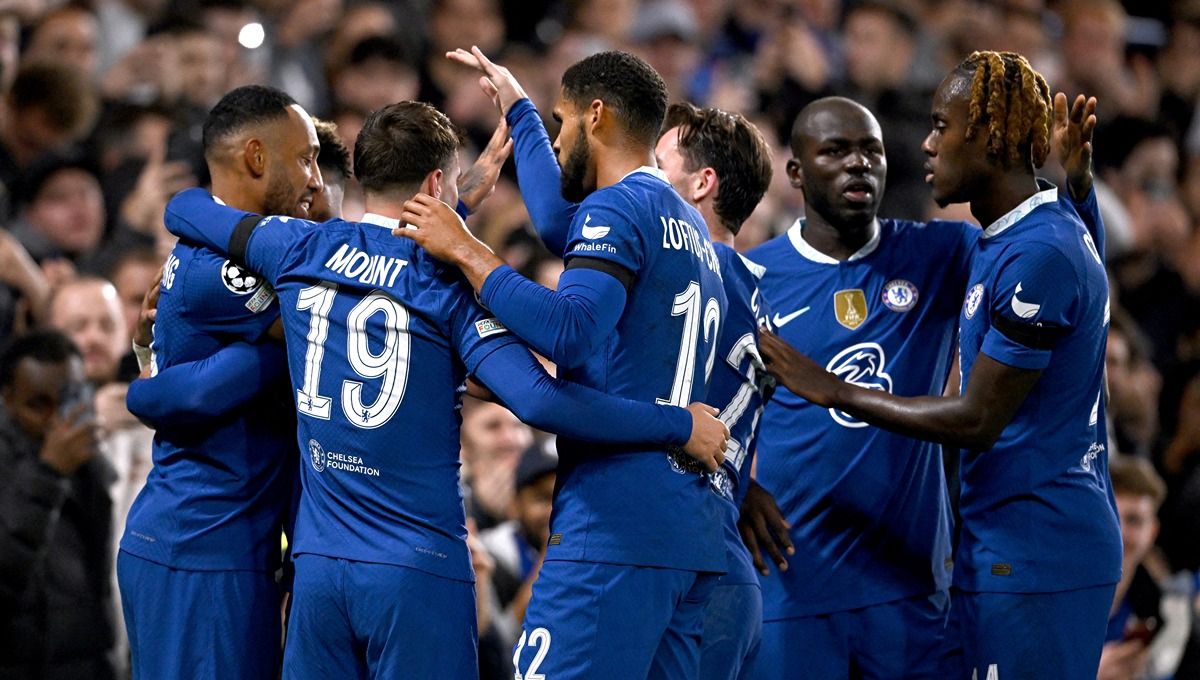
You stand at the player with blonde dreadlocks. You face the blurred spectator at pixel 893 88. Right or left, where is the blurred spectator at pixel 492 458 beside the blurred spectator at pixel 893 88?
left

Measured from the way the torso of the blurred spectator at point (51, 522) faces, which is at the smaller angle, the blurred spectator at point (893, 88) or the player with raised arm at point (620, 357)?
the player with raised arm

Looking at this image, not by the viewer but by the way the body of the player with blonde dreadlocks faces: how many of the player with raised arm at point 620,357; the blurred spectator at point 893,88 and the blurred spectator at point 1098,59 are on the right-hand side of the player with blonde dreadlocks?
2

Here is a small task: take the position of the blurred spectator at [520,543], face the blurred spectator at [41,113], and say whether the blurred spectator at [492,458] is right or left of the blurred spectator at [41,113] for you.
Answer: right

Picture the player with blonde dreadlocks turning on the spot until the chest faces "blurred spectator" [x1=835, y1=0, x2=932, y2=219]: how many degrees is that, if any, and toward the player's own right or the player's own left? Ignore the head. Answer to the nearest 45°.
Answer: approximately 90° to the player's own right

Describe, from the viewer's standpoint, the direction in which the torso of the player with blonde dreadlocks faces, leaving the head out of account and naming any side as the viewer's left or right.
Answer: facing to the left of the viewer

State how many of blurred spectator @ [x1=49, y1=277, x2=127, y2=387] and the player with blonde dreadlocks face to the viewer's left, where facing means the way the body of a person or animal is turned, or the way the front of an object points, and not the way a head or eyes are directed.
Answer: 1

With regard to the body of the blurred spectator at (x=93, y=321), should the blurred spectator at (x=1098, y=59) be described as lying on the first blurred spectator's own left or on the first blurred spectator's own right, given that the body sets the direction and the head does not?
on the first blurred spectator's own left
